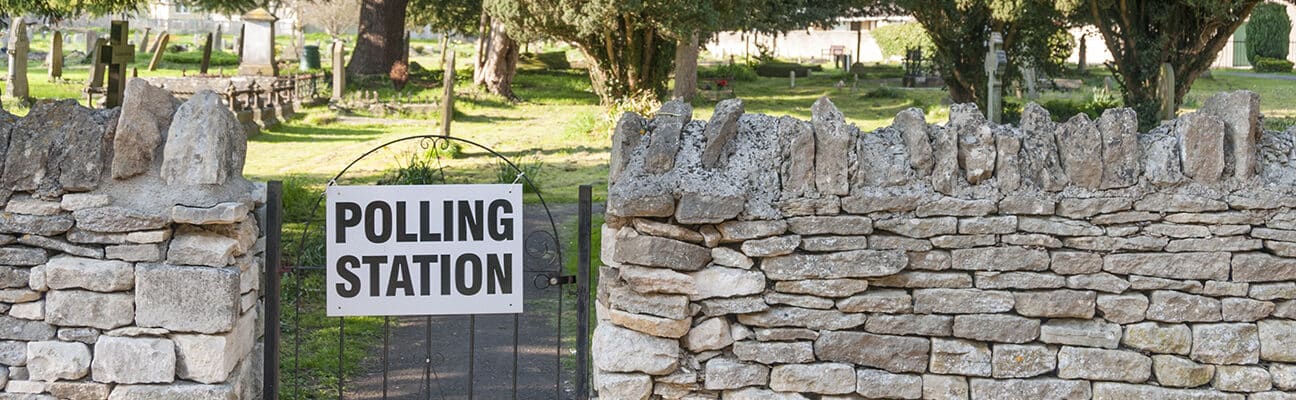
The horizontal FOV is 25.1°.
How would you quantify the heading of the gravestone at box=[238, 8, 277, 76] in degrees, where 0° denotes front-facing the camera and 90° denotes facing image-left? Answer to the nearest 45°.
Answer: approximately 0°

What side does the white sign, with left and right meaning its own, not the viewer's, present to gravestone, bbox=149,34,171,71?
back

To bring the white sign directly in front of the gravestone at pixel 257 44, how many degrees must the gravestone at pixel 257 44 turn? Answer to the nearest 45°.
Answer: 0° — it already faces it

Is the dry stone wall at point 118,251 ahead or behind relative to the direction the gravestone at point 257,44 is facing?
ahead

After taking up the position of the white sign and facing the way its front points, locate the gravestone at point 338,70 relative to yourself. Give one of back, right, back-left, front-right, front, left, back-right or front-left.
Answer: back

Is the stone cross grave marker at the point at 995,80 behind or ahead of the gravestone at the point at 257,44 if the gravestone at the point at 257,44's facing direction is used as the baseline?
ahead

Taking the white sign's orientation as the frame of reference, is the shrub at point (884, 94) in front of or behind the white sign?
behind

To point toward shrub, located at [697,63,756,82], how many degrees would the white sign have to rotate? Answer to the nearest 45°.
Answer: approximately 180°

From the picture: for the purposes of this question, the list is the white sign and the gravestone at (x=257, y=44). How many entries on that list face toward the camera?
2

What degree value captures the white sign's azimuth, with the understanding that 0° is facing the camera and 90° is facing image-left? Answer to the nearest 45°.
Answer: approximately 0°

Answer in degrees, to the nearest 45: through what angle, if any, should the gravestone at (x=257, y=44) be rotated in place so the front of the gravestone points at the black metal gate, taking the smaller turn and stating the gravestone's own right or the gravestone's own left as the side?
0° — it already faces it

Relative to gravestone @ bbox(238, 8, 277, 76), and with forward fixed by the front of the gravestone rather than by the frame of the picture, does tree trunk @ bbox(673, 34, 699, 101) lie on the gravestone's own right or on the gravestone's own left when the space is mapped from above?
on the gravestone's own left
